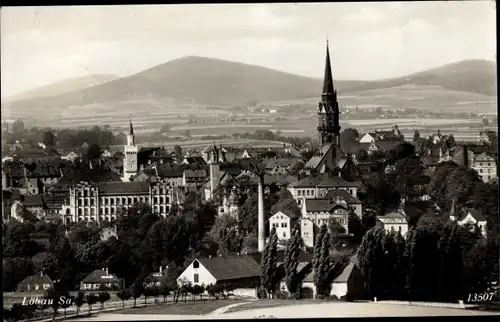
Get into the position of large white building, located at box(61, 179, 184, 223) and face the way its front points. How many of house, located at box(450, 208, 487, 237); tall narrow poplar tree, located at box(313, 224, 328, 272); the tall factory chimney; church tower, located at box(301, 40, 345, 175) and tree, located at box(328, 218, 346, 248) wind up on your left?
5

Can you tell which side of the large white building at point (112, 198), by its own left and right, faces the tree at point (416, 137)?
left

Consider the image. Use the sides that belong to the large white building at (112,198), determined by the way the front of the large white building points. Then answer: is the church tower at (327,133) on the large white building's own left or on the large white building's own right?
on the large white building's own left

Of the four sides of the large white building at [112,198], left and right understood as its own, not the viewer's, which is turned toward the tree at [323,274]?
front

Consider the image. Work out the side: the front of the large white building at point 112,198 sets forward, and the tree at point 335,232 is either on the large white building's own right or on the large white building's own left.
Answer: on the large white building's own left

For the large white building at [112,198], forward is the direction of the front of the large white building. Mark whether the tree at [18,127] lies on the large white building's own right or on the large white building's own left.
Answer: on the large white building's own right

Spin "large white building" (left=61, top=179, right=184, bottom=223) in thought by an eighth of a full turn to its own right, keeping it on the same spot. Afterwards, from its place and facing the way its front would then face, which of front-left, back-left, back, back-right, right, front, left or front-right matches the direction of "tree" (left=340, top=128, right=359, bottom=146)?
back-left

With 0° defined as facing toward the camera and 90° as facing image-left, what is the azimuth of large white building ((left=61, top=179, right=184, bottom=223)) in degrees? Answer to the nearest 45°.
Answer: approximately 0°
